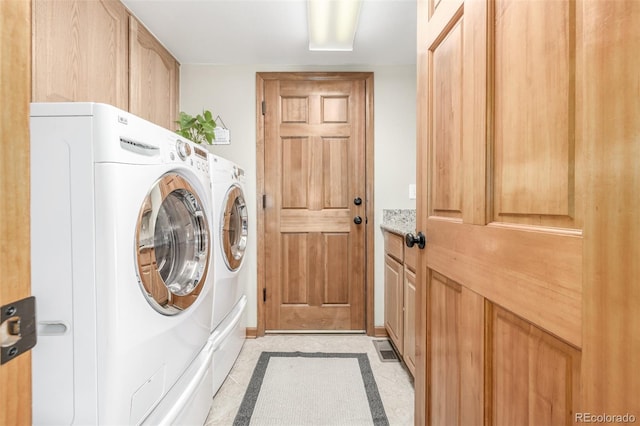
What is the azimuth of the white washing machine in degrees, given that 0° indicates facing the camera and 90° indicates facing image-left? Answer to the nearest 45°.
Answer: approximately 315°

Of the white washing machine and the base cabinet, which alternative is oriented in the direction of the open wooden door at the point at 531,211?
the white washing machine

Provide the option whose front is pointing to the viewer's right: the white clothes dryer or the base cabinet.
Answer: the white clothes dryer

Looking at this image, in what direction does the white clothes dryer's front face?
to the viewer's right

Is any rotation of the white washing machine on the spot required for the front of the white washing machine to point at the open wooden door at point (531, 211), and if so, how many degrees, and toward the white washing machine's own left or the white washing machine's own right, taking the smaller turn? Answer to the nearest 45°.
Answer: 0° — it already faces it

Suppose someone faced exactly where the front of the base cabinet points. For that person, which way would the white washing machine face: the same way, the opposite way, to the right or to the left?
the opposite way

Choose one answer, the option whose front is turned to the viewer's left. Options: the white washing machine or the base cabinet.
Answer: the base cabinet
